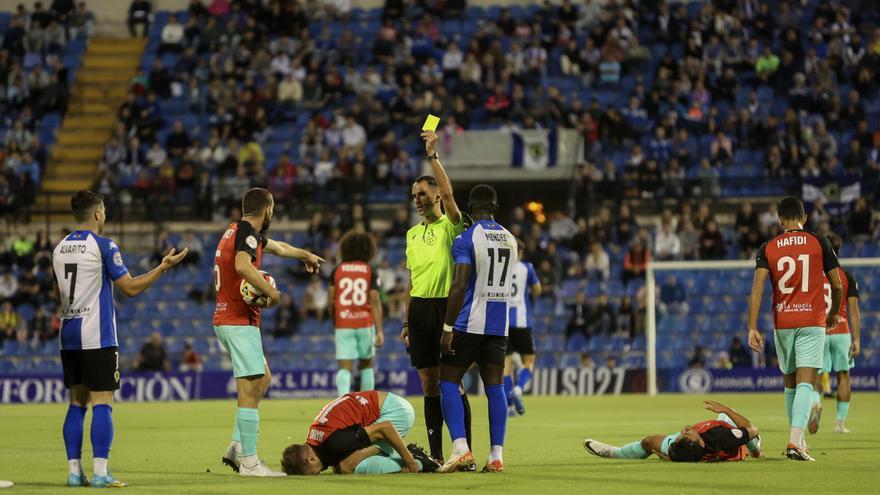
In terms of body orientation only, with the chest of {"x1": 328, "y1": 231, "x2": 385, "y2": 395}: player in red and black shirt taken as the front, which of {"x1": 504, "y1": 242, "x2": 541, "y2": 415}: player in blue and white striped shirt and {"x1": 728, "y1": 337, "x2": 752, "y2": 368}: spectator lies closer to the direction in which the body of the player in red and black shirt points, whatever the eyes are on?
the spectator

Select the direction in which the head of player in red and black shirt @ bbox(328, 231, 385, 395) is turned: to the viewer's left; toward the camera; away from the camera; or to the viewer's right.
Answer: away from the camera

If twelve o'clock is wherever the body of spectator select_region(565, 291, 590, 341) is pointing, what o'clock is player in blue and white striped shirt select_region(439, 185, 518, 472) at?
The player in blue and white striped shirt is roughly at 12 o'clock from the spectator.

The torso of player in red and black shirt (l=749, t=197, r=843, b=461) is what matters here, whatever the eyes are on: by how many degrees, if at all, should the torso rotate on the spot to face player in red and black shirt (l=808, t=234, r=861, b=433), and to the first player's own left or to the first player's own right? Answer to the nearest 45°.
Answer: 0° — they already face them

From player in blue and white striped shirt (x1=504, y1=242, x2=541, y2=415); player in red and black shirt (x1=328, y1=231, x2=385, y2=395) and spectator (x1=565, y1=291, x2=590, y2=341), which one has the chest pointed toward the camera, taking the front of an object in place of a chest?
the spectator

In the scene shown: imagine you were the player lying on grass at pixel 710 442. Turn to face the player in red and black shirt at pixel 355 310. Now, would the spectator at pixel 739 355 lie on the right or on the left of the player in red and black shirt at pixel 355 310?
right

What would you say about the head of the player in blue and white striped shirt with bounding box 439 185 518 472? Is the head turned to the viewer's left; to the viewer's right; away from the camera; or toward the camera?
away from the camera

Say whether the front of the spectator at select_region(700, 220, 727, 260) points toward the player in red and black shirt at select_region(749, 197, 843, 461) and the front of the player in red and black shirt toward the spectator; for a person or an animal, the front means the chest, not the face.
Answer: yes

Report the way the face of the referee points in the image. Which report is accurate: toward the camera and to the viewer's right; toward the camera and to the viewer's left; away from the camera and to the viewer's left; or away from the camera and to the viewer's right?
toward the camera and to the viewer's left

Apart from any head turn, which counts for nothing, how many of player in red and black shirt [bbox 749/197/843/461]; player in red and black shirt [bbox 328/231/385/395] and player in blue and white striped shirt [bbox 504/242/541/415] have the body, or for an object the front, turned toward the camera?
0

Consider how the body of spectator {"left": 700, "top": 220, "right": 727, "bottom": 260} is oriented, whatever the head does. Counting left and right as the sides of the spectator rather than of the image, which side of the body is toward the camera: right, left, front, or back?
front

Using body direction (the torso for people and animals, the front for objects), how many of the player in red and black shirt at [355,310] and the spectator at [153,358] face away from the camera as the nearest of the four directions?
1

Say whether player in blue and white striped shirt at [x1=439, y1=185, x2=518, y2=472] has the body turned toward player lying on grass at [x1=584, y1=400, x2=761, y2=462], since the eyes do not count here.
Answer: no

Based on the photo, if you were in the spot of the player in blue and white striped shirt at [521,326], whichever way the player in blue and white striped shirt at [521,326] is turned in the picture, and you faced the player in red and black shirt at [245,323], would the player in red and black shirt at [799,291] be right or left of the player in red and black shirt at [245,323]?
left

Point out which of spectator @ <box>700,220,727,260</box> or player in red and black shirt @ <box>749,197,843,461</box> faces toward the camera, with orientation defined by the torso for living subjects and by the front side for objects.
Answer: the spectator

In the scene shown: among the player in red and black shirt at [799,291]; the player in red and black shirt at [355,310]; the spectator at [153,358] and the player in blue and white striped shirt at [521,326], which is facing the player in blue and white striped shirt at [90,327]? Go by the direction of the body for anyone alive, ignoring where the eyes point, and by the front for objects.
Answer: the spectator

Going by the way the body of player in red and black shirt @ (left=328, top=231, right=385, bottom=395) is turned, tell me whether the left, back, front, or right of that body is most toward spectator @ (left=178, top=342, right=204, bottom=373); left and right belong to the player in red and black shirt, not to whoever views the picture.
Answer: front

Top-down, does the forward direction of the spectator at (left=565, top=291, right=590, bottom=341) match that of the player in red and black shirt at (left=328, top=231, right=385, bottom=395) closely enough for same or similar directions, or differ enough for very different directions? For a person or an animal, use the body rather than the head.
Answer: very different directions

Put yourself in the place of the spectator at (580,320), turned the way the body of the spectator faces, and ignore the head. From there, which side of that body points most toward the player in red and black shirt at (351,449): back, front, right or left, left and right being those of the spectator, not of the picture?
front

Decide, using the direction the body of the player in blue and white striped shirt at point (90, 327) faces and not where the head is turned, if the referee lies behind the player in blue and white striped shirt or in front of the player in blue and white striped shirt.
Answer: in front

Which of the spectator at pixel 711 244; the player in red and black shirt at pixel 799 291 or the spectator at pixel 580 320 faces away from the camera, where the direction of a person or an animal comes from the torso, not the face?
the player in red and black shirt
